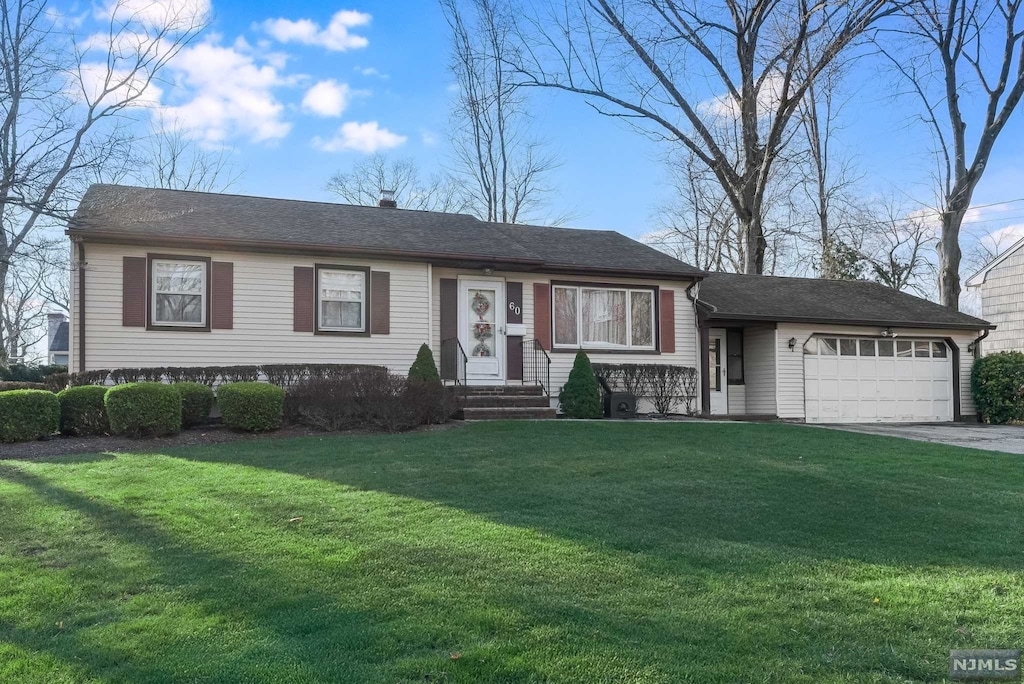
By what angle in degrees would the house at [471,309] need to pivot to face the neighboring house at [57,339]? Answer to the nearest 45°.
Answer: approximately 135° to its right

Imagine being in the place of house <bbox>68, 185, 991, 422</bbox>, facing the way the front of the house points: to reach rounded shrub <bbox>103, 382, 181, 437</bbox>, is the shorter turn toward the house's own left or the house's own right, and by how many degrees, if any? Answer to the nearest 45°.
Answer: approximately 45° to the house's own right

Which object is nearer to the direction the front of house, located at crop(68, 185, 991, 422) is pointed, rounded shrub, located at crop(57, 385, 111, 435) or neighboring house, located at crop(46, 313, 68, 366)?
the rounded shrub

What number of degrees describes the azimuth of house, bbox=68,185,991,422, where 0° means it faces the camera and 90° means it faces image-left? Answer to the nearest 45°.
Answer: approximately 0°

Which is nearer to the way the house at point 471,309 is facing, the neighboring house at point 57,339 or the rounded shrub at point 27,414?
the rounded shrub

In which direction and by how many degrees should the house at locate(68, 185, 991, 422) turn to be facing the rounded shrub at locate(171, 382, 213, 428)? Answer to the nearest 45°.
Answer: approximately 45° to its right

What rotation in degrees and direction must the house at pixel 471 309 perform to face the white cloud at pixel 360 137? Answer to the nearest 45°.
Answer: approximately 135° to its right

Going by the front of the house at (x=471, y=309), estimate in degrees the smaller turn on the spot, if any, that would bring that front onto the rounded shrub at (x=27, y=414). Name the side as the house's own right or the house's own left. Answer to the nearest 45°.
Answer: approximately 45° to the house's own right
